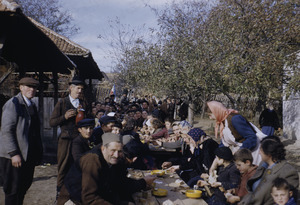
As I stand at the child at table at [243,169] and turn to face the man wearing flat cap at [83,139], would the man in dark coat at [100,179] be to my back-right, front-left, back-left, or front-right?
front-left

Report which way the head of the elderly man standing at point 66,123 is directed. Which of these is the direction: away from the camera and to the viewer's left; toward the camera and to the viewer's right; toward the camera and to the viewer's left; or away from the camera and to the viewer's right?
toward the camera and to the viewer's right

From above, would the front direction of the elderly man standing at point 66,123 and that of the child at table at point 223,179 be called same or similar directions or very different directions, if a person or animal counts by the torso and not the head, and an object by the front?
very different directions

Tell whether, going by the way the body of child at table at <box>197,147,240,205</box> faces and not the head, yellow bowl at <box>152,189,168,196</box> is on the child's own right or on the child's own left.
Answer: on the child's own left

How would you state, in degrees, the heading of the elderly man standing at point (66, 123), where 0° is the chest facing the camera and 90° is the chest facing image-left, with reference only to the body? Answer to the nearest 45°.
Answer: approximately 315°

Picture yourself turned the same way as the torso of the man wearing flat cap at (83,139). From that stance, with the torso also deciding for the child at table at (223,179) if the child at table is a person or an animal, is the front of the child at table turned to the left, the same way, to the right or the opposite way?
the opposite way

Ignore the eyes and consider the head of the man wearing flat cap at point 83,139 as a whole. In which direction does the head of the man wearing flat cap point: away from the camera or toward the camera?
toward the camera

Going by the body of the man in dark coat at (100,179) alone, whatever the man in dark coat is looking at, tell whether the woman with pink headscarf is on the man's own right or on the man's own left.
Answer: on the man's own left

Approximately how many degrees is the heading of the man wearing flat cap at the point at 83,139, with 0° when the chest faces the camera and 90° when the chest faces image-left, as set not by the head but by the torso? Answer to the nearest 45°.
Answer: approximately 315°

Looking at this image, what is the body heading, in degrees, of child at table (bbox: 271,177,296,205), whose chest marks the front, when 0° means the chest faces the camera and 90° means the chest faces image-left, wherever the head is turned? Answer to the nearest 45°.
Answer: approximately 45°

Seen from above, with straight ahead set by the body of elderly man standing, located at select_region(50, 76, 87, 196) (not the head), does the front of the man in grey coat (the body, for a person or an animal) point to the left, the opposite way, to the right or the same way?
the same way

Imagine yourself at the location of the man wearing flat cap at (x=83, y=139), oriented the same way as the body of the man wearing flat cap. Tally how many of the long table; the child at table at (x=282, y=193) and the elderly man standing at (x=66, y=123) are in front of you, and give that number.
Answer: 2

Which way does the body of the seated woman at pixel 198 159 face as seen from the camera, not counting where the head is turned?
to the viewer's left
